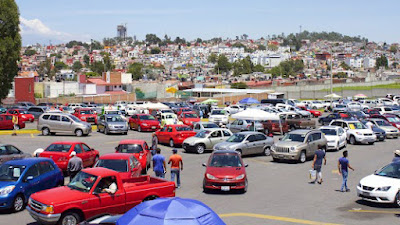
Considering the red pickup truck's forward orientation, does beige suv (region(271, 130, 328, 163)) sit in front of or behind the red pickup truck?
behind

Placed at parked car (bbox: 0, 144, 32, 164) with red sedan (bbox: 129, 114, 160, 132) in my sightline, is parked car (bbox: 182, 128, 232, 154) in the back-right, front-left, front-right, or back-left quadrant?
front-right

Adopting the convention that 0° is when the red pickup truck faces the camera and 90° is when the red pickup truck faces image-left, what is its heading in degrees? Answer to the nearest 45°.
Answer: approximately 45°

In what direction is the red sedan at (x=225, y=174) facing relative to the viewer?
toward the camera

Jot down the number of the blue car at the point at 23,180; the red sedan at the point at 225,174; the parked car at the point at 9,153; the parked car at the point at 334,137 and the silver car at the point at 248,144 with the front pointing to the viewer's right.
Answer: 1

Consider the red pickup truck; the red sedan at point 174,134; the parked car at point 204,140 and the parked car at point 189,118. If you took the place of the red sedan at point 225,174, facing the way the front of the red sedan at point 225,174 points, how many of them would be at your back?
3

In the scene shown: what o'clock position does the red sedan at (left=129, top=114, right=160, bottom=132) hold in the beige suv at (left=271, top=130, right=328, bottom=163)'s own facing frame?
The red sedan is roughly at 3 o'clock from the beige suv.

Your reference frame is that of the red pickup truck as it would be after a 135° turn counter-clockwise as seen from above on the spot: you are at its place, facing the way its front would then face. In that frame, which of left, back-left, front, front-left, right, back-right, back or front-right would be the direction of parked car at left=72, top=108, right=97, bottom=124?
left

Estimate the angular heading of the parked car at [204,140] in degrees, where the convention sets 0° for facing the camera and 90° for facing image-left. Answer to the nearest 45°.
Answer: approximately 45°

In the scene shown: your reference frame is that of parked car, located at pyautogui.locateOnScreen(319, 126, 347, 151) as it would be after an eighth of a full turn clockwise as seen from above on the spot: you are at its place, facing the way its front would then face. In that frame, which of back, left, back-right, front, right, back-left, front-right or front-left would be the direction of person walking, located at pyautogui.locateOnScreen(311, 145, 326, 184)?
left

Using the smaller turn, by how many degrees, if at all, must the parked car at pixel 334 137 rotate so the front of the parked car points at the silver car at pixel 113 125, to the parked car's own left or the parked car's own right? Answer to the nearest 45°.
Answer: approximately 45° to the parked car's own right

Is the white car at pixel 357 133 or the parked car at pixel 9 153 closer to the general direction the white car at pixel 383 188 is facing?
the parked car

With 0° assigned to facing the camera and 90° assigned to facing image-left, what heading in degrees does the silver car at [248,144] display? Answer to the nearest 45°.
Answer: approximately 45°

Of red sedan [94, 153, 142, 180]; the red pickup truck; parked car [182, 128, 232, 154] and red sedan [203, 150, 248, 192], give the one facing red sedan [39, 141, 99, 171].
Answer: the parked car

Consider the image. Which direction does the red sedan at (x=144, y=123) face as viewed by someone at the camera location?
facing the viewer and to the right of the viewer

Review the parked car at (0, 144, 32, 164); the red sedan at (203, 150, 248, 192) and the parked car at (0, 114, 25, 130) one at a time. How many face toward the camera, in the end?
1
